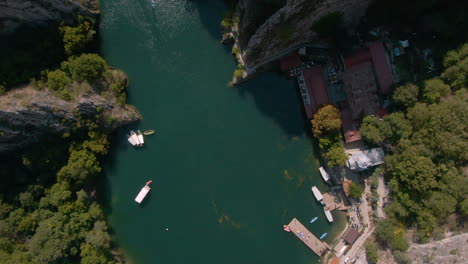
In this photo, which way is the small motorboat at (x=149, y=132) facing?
to the viewer's right

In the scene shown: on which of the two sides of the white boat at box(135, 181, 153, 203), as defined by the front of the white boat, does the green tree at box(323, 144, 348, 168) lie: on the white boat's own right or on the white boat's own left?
on the white boat's own right

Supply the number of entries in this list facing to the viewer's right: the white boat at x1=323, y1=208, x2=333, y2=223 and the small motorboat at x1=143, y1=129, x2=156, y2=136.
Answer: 1

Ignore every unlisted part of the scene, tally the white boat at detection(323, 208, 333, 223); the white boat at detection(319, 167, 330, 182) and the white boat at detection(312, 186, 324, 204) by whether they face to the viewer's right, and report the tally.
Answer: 0

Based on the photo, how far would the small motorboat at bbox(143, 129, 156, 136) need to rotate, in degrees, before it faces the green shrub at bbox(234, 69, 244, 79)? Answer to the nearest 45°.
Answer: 0° — it already faces it

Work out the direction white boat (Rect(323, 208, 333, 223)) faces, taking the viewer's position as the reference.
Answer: facing away from the viewer and to the left of the viewer

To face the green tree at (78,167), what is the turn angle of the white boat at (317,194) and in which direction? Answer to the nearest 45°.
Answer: approximately 45° to its left

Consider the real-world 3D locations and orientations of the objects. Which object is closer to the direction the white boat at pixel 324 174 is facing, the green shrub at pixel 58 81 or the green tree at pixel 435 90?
the green shrub

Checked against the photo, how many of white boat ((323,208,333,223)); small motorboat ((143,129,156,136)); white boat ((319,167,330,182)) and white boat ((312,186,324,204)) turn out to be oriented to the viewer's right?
1

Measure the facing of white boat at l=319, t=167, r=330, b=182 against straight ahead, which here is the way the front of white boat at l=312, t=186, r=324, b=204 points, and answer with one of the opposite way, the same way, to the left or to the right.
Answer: the same way

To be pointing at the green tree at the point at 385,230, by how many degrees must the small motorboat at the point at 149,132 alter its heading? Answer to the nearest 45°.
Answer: approximately 45° to its right
